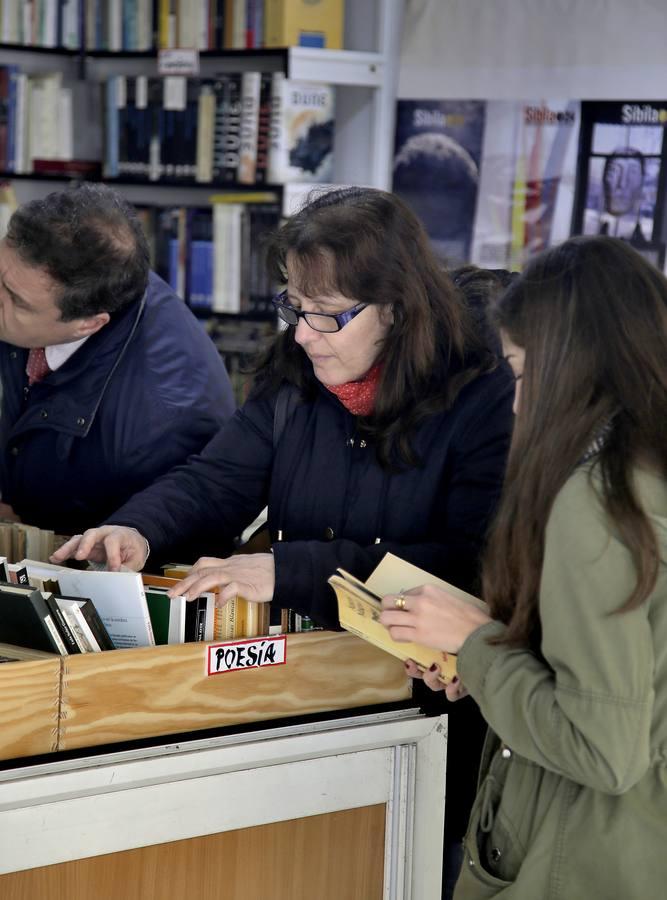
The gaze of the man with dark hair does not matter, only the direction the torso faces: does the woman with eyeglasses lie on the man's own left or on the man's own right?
on the man's own left

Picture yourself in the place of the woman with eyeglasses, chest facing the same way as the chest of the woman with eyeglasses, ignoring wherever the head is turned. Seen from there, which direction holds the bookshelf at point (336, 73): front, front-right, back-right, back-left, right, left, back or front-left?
back-right

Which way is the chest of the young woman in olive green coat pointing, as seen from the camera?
to the viewer's left

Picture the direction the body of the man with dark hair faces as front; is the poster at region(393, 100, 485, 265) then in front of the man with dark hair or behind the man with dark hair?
behind

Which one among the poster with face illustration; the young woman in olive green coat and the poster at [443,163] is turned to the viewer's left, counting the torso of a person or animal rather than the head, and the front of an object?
the young woman in olive green coat

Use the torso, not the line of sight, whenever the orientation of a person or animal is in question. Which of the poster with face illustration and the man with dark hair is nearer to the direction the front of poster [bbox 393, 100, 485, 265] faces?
the man with dark hair

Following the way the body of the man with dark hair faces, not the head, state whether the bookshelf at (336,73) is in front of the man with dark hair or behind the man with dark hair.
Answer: behind

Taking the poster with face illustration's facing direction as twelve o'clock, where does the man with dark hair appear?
The man with dark hair is roughly at 1 o'clock from the poster with face illustration.

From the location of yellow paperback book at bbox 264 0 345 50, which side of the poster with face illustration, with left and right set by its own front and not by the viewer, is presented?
right

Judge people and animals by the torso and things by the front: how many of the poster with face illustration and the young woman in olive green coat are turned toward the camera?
1

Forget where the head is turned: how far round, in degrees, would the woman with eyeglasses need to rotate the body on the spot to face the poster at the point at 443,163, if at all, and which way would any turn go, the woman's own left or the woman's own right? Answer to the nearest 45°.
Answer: approximately 135° to the woman's own right

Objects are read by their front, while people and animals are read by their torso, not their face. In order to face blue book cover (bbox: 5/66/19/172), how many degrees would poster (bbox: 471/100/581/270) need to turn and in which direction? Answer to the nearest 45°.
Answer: approximately 90° to its right

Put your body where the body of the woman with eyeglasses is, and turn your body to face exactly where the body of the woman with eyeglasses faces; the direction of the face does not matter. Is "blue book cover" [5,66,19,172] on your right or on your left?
on your right
